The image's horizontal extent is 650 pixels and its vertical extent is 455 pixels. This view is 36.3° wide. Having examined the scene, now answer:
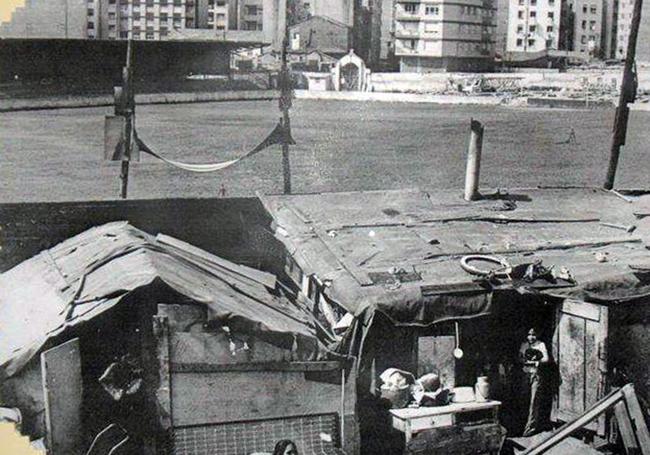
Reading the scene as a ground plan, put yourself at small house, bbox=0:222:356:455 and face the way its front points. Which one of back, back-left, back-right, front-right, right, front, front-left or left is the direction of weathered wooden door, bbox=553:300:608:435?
left

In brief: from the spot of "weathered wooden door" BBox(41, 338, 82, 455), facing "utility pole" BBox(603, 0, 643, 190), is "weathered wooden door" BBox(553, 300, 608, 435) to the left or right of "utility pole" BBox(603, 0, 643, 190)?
right

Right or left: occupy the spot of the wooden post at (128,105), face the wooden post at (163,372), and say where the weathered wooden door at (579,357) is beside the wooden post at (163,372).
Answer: left

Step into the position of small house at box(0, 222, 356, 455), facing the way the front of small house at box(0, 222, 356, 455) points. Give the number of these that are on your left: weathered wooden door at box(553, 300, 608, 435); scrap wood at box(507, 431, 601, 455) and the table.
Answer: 3

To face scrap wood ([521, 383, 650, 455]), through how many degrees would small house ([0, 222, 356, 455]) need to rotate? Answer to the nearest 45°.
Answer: approximately 90° to its left

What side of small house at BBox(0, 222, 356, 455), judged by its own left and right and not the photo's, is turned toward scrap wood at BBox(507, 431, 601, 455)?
left

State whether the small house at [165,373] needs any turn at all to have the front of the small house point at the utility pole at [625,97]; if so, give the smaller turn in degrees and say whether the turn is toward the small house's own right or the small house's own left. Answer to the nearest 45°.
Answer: approximately 135° to the small house's own left

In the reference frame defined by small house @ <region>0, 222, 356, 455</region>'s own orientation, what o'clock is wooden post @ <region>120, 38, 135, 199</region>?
The wooden post is roughly at 6 o'clock from the small house.

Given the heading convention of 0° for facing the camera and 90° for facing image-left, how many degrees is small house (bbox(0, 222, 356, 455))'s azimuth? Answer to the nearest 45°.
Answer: approximately 0°

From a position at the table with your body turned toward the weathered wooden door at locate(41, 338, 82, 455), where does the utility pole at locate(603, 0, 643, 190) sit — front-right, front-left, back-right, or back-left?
back-right

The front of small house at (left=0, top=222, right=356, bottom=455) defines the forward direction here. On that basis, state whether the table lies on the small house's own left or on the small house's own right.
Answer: on the small house's own left
